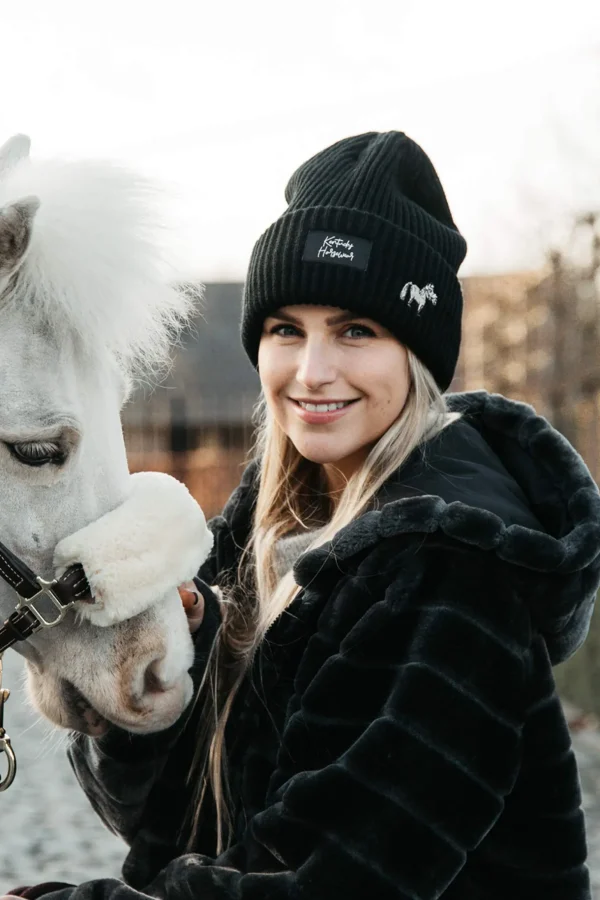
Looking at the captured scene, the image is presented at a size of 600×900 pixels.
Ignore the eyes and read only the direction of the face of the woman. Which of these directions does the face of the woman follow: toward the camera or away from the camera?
toward the camera

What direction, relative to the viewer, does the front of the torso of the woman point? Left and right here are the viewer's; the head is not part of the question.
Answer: facing the viewer and to the left of the viewer
